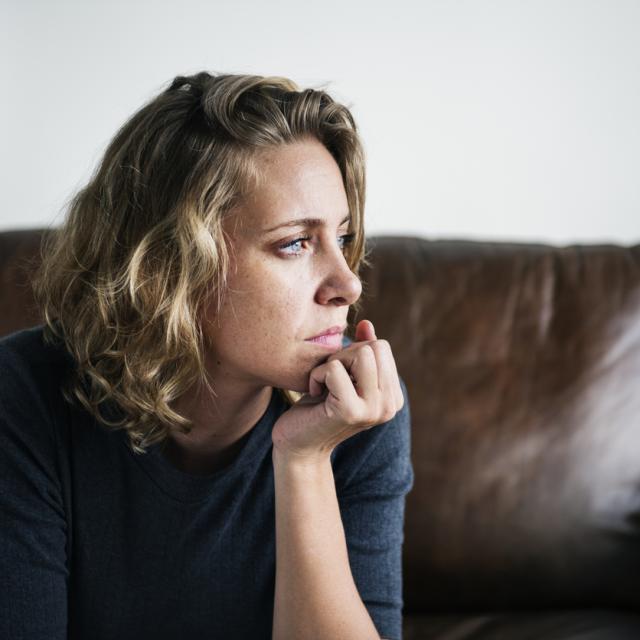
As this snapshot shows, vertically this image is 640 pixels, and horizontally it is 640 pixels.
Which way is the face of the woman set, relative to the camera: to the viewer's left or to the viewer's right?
to the viewer's right

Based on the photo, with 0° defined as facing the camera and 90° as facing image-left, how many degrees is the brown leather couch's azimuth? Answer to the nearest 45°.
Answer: approximately 0°

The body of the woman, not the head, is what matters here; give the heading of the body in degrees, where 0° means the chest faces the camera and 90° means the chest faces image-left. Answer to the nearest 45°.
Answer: approximately 315°
